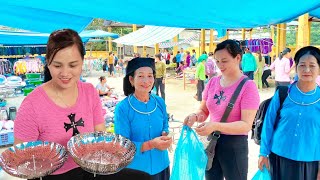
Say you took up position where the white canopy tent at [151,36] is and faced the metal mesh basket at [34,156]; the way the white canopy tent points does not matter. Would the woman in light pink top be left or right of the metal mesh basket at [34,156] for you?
left

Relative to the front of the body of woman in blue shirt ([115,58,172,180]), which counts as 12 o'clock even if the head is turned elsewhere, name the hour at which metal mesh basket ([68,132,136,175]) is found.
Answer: The metal mesh basket is roughly at 2 o'clock from the woman in blue shirt.

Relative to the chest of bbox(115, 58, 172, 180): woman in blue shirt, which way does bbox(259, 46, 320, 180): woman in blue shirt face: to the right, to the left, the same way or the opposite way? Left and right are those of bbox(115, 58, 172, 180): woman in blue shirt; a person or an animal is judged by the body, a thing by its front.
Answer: to the right

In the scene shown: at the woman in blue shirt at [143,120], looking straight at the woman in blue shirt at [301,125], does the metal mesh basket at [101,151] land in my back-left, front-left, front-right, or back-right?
back-right

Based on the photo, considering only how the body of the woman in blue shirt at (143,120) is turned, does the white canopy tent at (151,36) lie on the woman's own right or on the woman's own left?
on the woman's own left

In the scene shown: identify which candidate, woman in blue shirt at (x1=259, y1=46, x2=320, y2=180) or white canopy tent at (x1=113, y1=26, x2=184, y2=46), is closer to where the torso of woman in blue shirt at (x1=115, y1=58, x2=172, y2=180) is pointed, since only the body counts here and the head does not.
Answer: the woman in blue shirt at (x1=259, y1=46, x2=320, y2=180)

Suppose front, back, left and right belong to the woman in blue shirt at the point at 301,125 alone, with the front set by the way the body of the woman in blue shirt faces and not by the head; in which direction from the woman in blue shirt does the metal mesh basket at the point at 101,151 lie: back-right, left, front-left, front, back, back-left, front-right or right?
front-right

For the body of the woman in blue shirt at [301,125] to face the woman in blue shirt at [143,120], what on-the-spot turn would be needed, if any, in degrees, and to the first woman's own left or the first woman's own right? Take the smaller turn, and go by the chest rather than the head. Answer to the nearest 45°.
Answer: approximately 45° to the first woman's own right

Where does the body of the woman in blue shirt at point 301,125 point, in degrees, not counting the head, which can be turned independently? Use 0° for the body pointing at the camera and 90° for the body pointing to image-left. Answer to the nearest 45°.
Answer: approximately 0°
